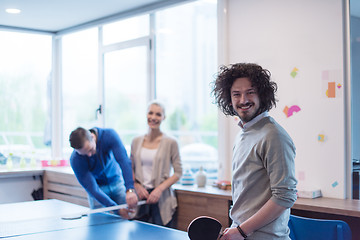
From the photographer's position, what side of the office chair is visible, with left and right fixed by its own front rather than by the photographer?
back

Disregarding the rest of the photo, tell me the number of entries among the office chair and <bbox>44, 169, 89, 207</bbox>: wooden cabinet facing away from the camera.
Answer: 1

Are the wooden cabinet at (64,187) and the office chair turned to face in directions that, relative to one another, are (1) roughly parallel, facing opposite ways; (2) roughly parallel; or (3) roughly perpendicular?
roughly parallel, facing opposite ways

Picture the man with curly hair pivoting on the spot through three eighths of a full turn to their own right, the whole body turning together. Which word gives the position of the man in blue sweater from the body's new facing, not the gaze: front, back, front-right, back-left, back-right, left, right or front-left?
front-left

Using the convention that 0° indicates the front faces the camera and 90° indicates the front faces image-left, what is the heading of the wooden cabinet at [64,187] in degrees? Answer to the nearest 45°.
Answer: approximately 45°

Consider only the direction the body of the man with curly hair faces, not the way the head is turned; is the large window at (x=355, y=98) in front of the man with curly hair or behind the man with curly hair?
behind

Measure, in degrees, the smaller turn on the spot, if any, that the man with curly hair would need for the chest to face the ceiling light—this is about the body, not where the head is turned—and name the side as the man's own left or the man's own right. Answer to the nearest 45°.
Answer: approximately 90° to the man's own right

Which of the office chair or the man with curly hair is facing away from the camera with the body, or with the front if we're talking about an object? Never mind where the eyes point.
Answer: the office chair

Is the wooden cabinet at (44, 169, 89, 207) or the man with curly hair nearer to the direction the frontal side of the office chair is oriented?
the wooden cabinet

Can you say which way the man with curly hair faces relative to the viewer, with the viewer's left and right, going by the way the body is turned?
facing the viewer and to the left of the viewer

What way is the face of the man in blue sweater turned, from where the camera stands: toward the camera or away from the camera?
toward the camera

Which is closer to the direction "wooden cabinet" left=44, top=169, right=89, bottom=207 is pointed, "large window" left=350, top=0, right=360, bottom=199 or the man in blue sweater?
the man in blue sweater

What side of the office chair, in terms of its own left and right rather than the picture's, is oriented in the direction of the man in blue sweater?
left

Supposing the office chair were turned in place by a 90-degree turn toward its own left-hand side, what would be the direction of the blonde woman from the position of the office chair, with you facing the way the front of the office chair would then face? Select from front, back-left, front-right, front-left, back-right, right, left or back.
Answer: front-right

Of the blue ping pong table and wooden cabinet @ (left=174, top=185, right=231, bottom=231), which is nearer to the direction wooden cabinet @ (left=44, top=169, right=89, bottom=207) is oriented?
the blue ping pong table

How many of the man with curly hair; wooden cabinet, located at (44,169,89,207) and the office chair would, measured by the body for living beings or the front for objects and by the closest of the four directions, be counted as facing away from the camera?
1

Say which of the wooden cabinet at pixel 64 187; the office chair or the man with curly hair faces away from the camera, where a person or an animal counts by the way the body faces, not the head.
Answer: the office chair
